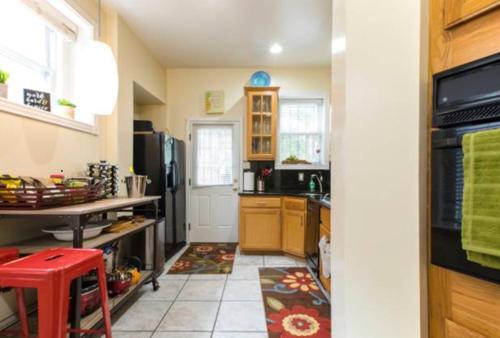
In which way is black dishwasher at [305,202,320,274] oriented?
to the viewer's left

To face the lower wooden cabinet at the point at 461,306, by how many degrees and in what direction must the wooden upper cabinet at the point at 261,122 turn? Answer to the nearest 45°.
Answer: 0° — it already faces it

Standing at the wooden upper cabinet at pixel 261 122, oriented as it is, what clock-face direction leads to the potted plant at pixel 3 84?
The potted plant is roughly at 1 o'clock from the wooden upper cabinet.

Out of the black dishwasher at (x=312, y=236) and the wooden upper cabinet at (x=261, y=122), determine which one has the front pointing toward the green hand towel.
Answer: the wooden upper cabinet

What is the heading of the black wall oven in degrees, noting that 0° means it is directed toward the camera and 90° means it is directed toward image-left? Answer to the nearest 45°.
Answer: approximately 45°
